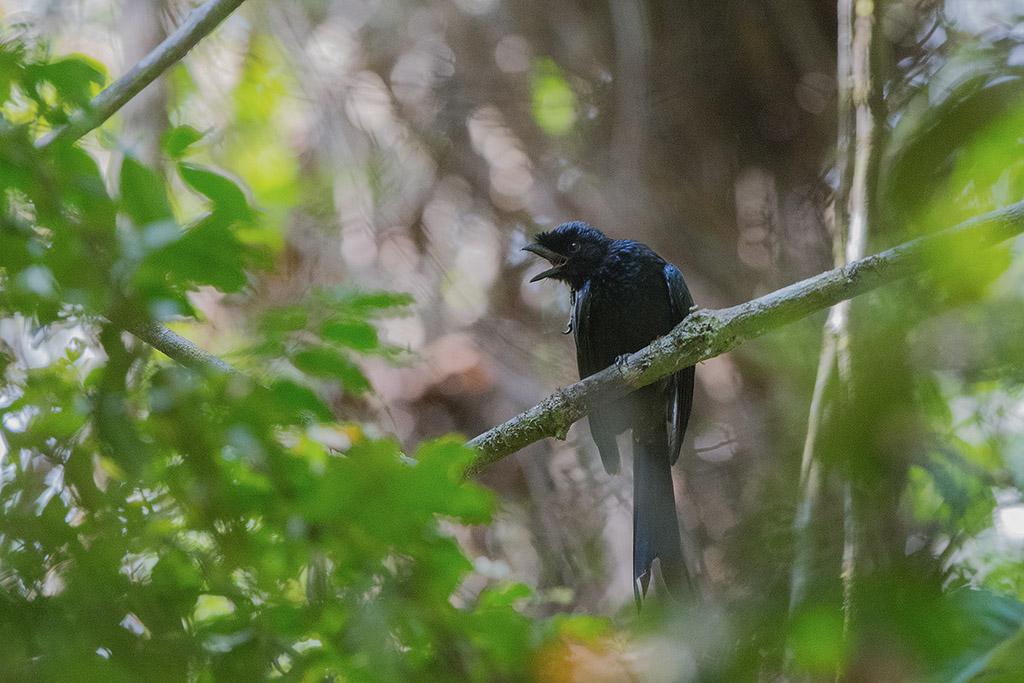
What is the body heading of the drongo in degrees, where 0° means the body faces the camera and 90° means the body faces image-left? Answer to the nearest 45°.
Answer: approximately 45°

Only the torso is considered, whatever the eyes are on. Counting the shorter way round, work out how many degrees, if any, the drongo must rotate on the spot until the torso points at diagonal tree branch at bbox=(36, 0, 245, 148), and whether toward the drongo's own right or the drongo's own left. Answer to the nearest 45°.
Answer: approximately 90° to the drongo's own right
